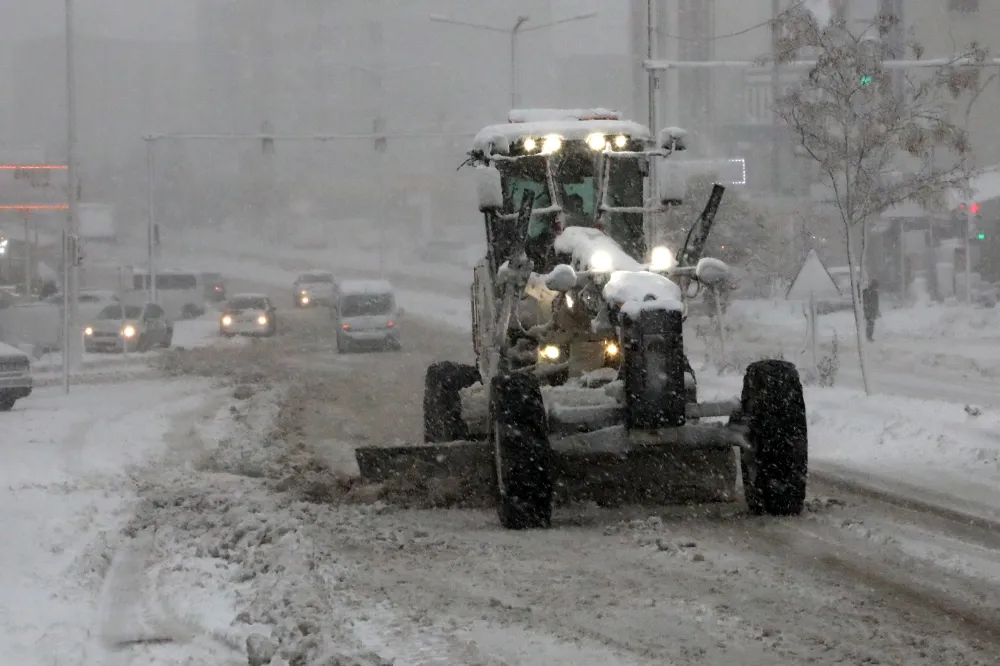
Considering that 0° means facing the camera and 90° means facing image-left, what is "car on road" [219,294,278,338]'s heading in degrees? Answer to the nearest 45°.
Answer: approximately 0°

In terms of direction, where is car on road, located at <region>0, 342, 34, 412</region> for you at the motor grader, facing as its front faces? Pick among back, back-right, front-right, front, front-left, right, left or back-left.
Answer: back-right

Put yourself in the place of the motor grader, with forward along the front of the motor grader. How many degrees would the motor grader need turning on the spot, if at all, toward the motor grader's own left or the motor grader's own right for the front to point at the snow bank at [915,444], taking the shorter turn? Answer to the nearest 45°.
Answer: approximately 135° to the motor grader's own left

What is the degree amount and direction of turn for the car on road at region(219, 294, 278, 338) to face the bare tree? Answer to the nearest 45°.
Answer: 0° — it already faces it

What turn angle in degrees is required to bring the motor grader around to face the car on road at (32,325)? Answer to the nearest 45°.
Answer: approximately 135° to its right

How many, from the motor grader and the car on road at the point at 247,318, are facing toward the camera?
2

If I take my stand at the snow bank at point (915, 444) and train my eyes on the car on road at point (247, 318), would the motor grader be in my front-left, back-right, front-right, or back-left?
back-left

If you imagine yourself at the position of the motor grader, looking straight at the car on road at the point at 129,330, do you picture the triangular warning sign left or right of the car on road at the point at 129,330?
right
